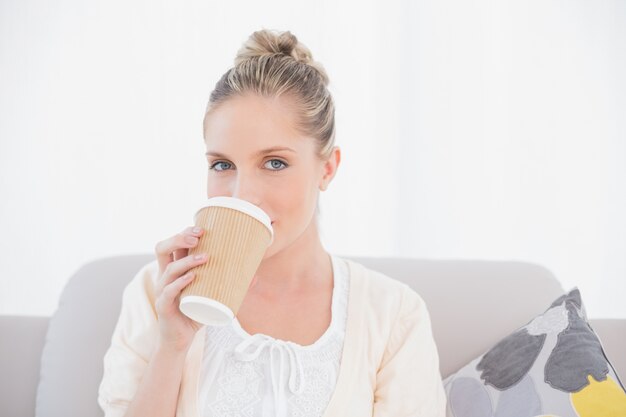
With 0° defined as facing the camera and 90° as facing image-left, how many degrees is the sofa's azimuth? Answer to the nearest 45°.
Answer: approximately 0°

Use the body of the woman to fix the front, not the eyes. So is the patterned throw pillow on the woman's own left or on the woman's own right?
on the woman's own left
